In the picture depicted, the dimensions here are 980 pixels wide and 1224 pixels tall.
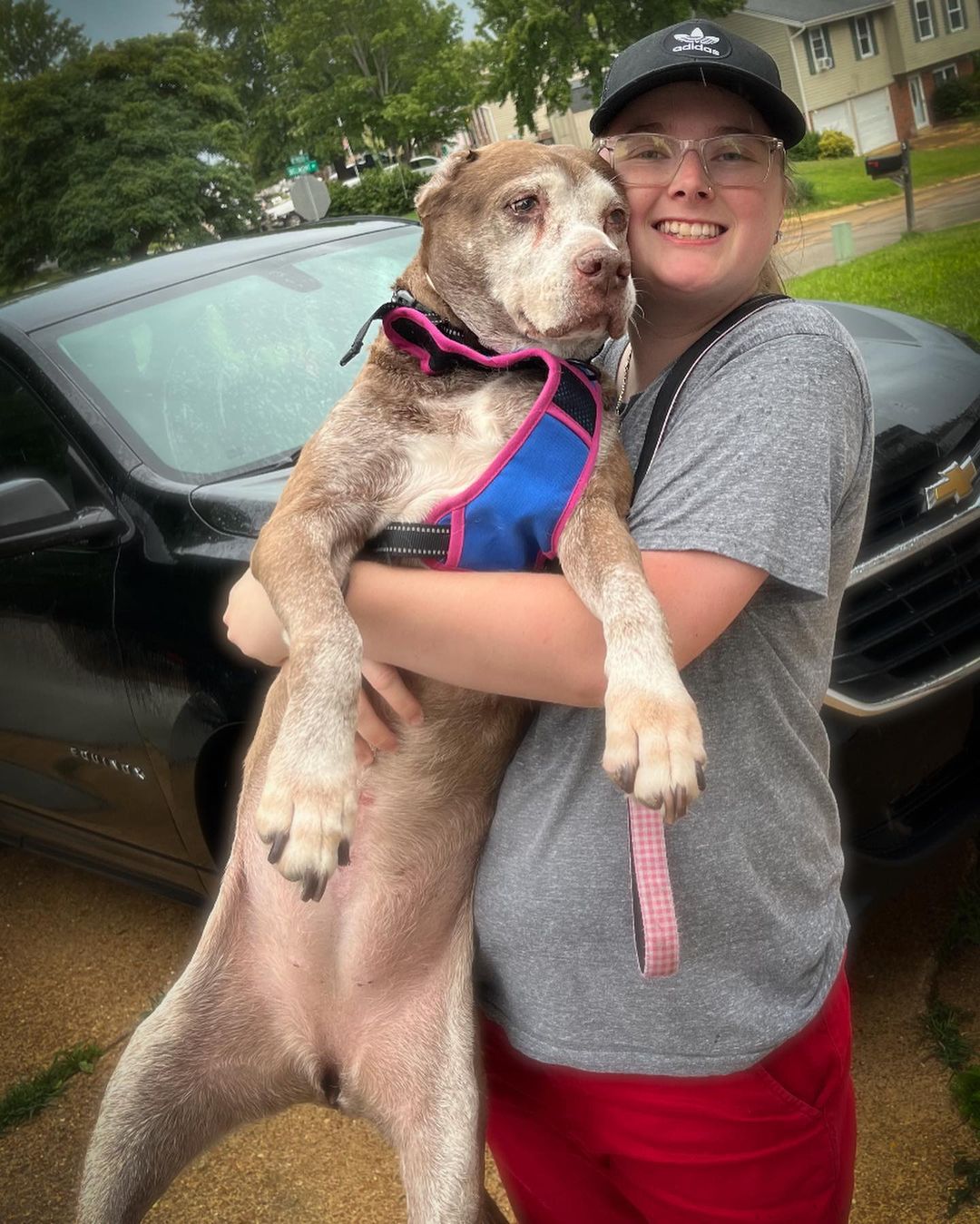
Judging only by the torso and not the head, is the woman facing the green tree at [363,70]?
no

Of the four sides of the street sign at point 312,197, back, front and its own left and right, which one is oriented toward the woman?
back

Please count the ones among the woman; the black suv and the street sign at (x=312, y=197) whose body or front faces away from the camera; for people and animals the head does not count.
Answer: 1

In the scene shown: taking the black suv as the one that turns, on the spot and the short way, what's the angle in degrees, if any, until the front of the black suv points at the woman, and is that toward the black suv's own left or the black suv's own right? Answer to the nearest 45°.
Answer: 0° — it already faces them

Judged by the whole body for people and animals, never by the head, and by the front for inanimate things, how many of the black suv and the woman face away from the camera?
0

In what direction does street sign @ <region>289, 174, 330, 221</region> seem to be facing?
away from the camera

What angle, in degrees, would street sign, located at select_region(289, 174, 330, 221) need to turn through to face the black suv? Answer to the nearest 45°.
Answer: approximately 180°

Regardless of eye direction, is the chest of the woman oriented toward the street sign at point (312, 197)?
no

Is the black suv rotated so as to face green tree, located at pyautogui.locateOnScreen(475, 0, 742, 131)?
no

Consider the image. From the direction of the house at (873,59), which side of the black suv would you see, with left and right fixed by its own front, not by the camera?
left

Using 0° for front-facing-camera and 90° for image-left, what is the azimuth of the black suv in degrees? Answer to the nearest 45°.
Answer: approximately 315°

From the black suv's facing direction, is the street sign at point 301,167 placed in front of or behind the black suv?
behind

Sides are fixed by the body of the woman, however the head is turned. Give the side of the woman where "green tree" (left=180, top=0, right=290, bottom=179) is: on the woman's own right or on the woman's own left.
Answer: on the woman's own right

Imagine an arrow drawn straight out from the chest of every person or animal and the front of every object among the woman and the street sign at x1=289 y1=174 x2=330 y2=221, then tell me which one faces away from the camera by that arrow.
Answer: the street sign

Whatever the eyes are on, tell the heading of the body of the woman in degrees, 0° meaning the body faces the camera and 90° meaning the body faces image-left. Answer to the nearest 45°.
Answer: approximately 45°

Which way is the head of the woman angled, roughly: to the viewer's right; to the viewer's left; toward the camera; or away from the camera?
toward the camera

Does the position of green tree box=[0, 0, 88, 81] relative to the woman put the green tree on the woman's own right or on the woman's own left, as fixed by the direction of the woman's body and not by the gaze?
on the woman's own right
